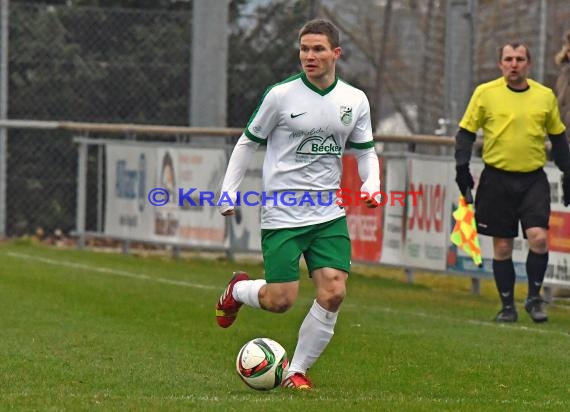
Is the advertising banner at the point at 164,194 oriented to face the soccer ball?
yes

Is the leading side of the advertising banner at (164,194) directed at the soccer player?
yes

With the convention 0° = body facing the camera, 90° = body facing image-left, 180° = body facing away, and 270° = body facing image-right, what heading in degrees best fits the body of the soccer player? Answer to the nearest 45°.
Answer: approximately 315°

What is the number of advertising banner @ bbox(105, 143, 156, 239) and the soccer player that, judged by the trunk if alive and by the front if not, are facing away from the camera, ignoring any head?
0

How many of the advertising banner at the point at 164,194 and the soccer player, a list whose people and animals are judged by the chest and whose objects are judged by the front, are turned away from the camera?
0

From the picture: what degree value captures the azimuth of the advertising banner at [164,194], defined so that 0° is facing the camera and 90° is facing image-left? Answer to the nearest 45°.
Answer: approximately 0°

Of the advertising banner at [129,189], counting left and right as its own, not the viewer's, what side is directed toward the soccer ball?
front

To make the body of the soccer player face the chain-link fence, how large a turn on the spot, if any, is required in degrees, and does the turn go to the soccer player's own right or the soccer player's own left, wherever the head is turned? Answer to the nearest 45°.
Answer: approximately 135° to the soccer player's own left

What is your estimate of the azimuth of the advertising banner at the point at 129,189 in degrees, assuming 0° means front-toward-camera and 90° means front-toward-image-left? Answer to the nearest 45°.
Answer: approximately 0°

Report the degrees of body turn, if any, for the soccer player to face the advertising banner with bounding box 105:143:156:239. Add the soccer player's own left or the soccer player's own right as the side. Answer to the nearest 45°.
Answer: approximately 135° to the soccer player's own left
